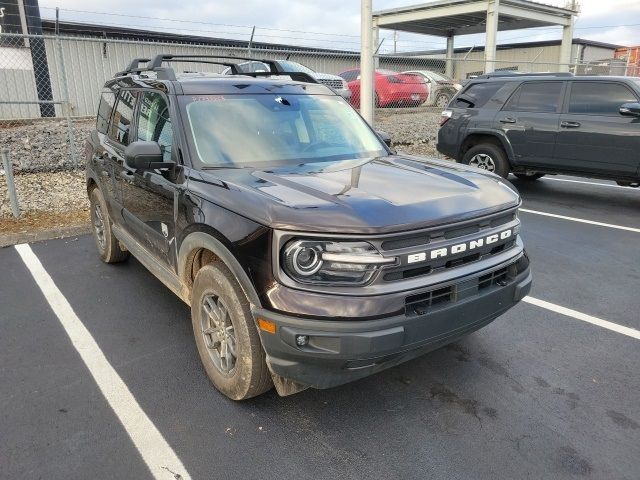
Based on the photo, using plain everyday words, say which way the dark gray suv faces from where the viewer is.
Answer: facing to the right of the viewer

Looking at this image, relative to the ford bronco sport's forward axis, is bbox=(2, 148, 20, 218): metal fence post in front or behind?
behind

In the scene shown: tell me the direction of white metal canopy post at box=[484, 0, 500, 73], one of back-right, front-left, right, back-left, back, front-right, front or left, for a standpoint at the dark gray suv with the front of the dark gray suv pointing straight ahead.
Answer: left

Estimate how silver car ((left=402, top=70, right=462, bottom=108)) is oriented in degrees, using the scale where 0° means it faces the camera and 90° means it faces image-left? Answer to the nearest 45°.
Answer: approximately 315°

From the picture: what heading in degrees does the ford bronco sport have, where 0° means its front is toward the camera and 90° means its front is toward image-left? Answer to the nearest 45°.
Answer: approximately 315°

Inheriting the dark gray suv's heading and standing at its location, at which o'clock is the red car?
The red car is roughly at 8 o'clock from the dark gray suv.

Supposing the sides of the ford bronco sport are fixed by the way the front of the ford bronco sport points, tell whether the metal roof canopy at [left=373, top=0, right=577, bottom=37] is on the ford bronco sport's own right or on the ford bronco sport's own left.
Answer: on the ford bronco sport's own left

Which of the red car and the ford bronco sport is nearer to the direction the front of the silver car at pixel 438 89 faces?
the ford bronco sport

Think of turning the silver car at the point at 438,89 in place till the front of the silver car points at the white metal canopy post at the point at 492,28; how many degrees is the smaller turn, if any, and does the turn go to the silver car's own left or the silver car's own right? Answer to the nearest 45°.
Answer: approximately 135° to the silver car's own left
